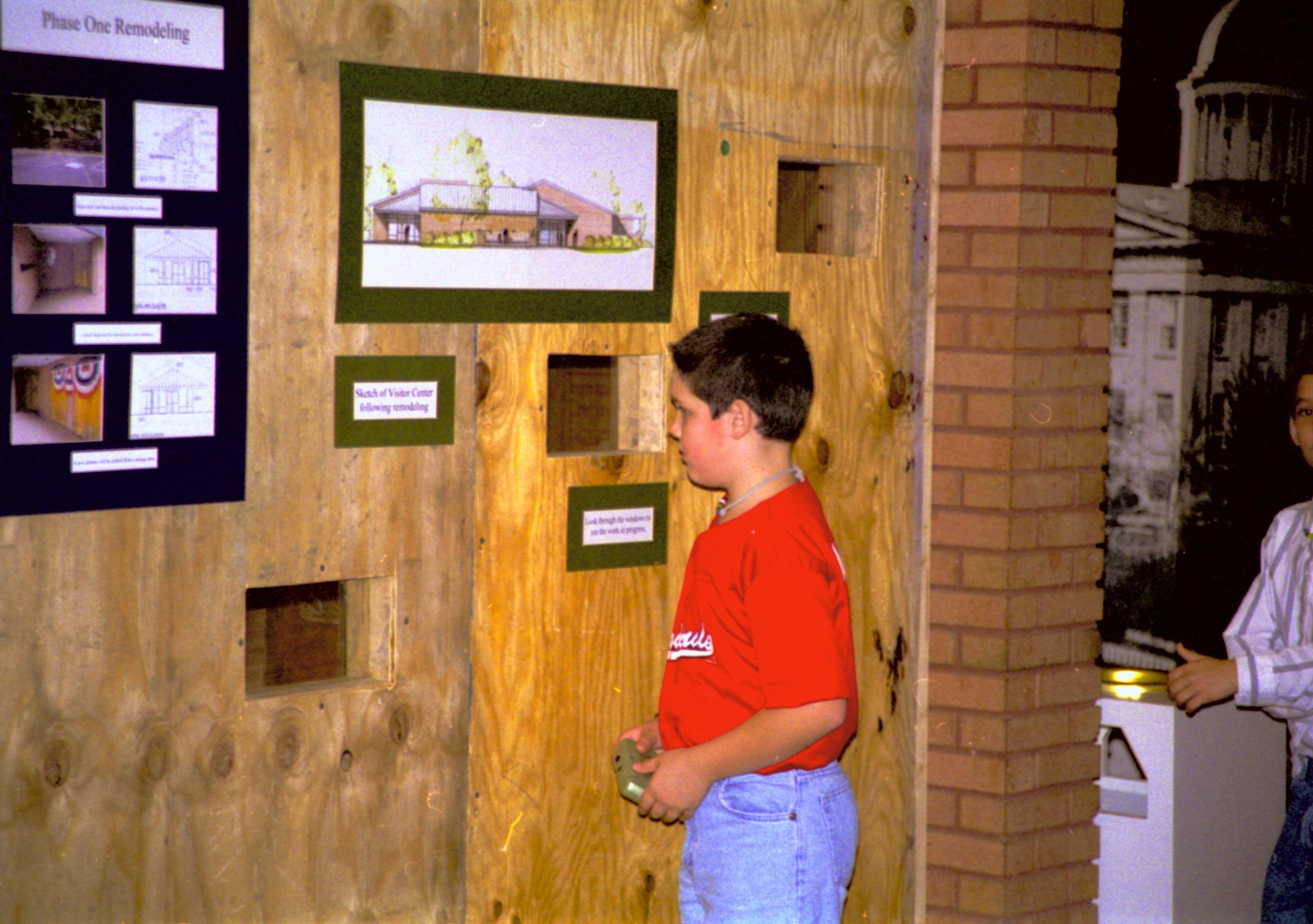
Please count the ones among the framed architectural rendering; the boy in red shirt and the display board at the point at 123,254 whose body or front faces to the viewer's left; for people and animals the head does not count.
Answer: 1

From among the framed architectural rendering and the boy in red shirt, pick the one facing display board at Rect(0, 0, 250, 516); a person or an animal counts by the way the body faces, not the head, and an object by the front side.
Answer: the boy in red shirt

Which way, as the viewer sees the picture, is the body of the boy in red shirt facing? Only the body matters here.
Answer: to the viewer's left

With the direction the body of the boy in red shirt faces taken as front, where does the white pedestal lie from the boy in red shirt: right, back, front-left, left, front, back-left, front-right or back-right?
back-right

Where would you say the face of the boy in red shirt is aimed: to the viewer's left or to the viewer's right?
to the viewer's left

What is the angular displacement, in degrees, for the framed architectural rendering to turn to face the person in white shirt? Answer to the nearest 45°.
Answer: approximately 45° to its left

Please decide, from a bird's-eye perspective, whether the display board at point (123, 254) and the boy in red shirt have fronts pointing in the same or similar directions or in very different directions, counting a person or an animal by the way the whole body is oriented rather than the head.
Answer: very different directions

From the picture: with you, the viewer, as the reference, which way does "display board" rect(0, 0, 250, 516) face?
facing the viewer and to the right of the viewer

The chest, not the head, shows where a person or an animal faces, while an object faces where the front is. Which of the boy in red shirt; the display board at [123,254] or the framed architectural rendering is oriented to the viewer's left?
the boy in red shirt

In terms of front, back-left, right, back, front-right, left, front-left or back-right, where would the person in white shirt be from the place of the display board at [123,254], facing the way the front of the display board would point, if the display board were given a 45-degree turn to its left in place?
front

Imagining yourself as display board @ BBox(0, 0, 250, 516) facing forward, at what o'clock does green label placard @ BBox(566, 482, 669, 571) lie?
The green label placard is roughly at 10 o'clock from the display board.

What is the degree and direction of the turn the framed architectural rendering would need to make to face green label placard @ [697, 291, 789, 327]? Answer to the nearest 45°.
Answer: approximately 90° to its left

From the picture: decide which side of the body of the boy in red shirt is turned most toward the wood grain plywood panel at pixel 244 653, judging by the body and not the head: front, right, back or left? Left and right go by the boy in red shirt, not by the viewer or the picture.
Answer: front
